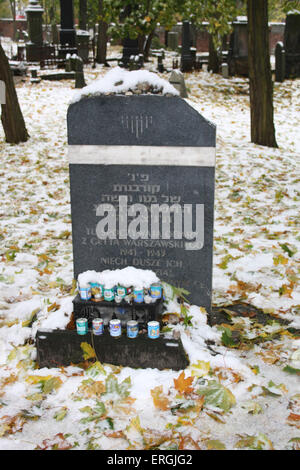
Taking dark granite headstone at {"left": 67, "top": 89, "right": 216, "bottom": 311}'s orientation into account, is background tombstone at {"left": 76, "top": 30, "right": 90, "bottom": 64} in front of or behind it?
behind

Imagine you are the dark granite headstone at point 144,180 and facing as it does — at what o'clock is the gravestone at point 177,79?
The gravestone is roughly at 6 o'clock from the dark granite headstone.

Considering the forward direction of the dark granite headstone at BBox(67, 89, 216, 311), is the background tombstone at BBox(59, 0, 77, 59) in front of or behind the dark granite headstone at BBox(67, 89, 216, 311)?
behind

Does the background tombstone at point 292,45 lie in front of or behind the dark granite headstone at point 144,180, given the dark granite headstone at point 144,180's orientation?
behind

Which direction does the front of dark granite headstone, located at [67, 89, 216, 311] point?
toward the camera

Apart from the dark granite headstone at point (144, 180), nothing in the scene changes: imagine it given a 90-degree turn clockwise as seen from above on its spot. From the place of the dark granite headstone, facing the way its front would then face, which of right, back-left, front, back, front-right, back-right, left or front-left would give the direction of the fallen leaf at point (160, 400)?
left

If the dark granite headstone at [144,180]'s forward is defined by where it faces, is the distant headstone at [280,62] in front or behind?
behind

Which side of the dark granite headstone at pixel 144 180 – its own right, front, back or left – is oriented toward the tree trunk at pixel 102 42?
back

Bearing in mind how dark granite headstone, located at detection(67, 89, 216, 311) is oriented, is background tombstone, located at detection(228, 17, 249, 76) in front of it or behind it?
behind

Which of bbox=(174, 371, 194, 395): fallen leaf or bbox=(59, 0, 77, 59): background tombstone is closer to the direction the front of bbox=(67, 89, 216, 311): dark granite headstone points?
the fallen leaf

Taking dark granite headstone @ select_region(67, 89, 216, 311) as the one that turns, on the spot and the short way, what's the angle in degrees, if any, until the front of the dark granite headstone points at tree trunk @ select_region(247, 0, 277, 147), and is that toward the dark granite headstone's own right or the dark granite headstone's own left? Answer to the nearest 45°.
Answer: approximately 180°

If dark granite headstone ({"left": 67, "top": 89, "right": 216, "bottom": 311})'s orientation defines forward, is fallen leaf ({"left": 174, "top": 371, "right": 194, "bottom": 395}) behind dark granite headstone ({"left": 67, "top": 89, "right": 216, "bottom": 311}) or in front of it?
in front

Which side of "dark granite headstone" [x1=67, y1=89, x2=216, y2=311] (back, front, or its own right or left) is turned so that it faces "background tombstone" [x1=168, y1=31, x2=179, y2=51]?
back
